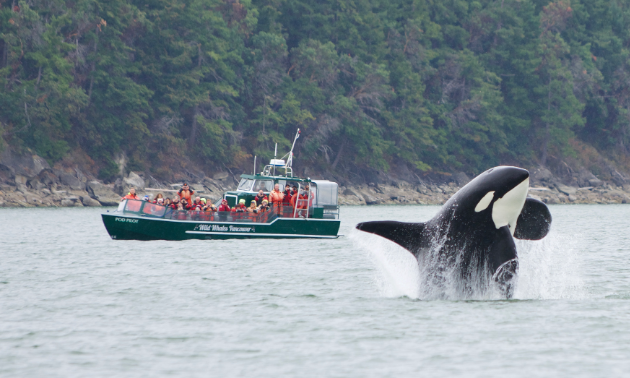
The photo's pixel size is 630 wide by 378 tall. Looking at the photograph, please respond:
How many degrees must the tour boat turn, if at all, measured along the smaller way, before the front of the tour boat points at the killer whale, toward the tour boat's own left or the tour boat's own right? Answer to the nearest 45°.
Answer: approximately 90° to the tour boat's own left

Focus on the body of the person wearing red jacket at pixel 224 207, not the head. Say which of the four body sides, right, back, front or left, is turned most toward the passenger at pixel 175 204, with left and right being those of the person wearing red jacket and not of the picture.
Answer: right

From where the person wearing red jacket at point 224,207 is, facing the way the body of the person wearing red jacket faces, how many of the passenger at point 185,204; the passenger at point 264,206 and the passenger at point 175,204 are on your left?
1

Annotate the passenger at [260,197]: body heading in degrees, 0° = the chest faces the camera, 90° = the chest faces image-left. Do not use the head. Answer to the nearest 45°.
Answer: approximately 0°

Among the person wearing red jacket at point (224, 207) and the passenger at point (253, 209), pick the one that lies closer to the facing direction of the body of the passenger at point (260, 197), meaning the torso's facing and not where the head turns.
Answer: the passenger

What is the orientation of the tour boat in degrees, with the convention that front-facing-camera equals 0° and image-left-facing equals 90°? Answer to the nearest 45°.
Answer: approximately 90°

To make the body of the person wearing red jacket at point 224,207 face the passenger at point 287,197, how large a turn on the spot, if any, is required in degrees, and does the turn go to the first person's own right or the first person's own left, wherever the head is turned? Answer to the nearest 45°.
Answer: approximately 90° to the first person's own left

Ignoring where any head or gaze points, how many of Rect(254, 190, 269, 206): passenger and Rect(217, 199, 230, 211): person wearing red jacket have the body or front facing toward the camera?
2
